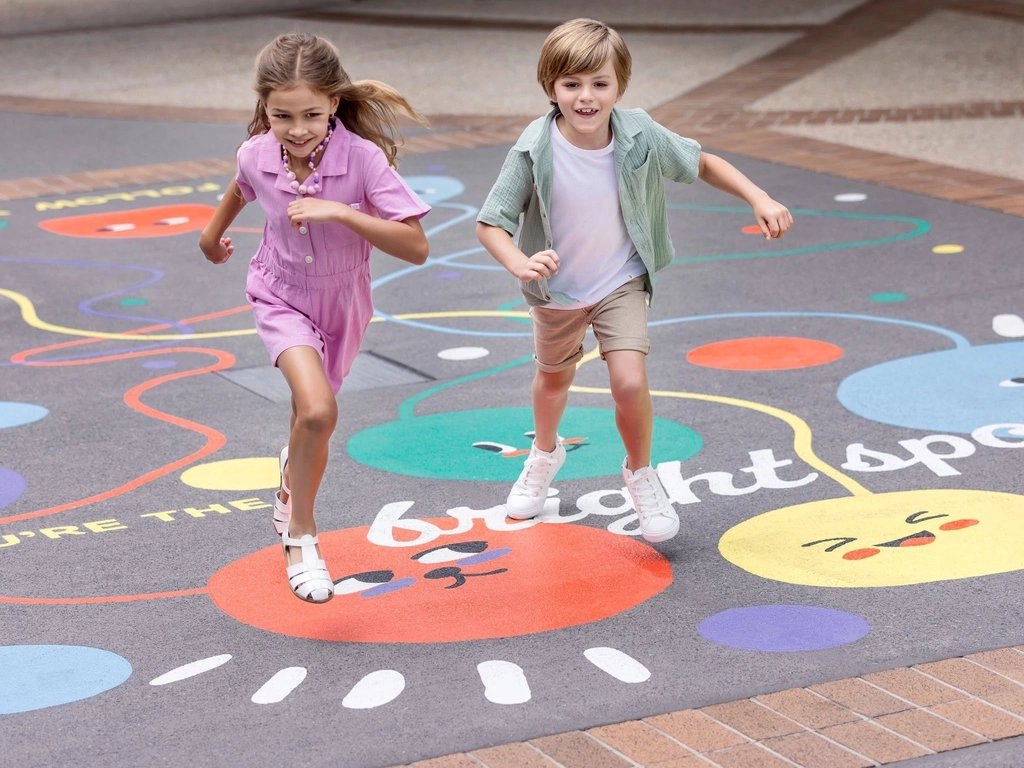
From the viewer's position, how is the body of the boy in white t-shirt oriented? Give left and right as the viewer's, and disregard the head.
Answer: facing the viewer

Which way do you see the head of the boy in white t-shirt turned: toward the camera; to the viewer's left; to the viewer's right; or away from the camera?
toward the camera

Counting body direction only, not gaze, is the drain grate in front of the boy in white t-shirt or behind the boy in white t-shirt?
behind
